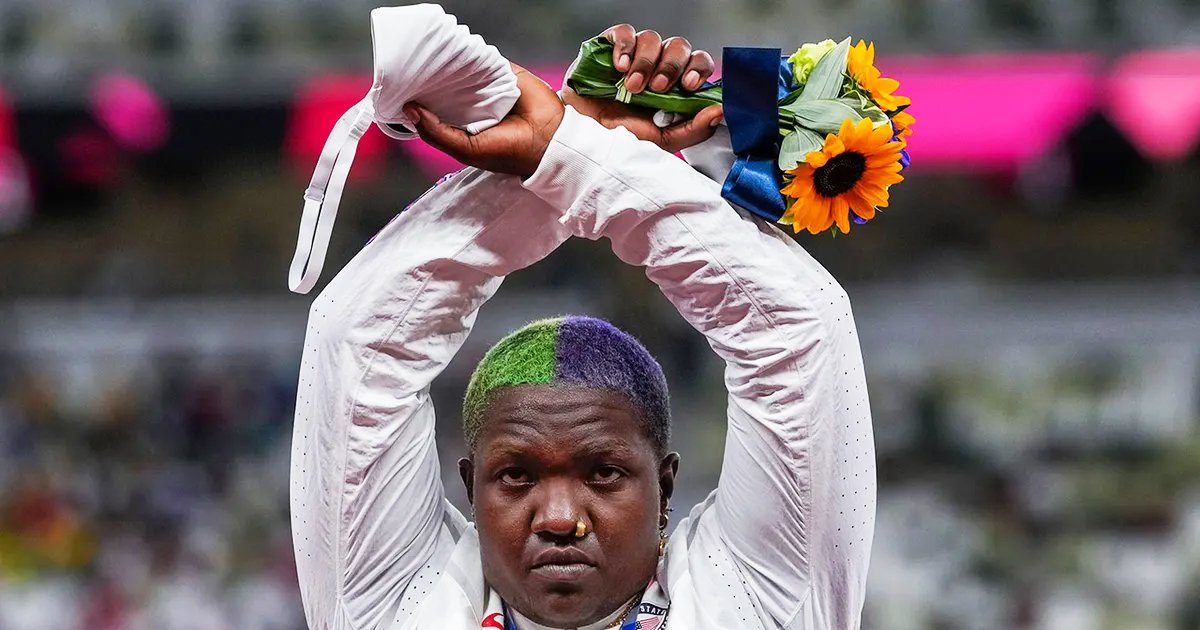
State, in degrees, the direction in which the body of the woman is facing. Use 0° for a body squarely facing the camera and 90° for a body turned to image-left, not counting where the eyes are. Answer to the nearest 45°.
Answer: approximately 0°
